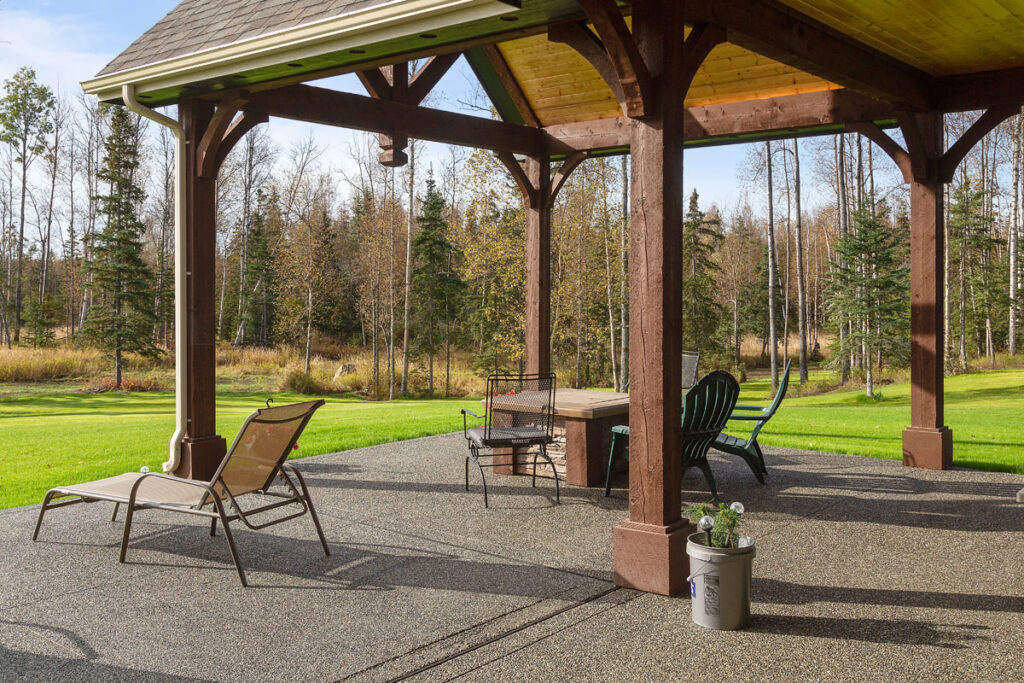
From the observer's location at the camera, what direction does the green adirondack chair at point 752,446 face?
facing to the left of the viewer

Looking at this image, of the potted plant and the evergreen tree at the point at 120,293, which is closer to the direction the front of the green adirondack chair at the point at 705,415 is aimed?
the evergreen tree

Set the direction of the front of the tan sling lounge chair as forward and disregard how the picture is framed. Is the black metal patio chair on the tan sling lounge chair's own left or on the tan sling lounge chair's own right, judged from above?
on the tan sling lounge chair's own right

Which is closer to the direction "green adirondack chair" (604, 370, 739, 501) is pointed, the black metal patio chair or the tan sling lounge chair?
the black metal patio chair

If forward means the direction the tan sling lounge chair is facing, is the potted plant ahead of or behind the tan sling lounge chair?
behind

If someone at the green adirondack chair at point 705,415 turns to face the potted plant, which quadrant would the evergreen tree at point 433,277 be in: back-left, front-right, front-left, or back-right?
back-right

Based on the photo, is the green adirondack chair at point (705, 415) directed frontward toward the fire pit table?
yes

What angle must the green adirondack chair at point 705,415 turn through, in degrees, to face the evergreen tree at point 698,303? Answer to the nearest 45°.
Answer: approximately 45° to its right

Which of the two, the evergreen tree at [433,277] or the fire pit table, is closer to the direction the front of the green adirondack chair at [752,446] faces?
the fire pit table

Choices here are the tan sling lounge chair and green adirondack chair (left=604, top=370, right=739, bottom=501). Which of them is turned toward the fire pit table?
the green adirondack chair

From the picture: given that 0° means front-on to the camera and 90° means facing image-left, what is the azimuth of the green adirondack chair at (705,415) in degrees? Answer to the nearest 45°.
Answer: approximately 135°
